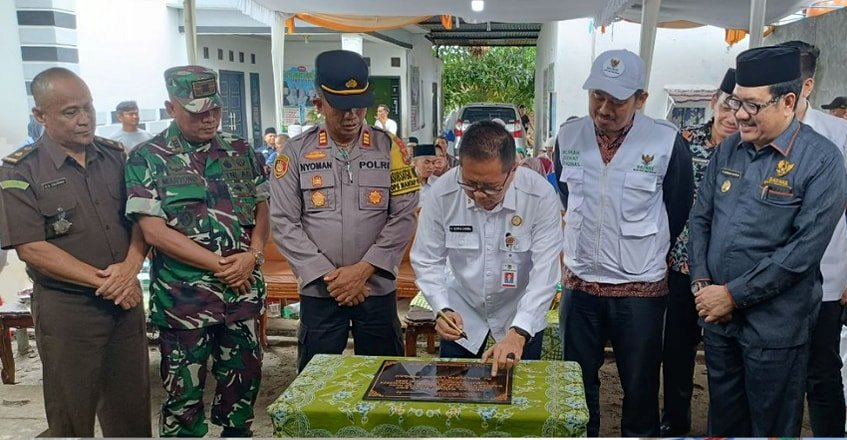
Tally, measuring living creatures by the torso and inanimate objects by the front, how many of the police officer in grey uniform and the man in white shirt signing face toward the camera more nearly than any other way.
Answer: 2

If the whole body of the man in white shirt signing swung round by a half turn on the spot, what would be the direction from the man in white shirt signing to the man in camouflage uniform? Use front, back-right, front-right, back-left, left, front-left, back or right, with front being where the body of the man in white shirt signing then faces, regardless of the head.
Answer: left

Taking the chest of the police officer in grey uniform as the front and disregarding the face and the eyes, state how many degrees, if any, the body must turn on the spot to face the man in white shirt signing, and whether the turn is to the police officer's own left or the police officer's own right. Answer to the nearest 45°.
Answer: approximately 45° to the police officer's own left

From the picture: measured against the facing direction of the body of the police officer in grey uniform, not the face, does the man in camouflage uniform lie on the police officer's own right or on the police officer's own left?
on the police officer's own right

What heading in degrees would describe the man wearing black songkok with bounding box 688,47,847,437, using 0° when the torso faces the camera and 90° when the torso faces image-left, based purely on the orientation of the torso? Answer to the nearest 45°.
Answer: approximately 45°

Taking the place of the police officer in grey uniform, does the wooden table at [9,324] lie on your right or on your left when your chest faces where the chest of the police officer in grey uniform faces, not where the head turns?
on your right
